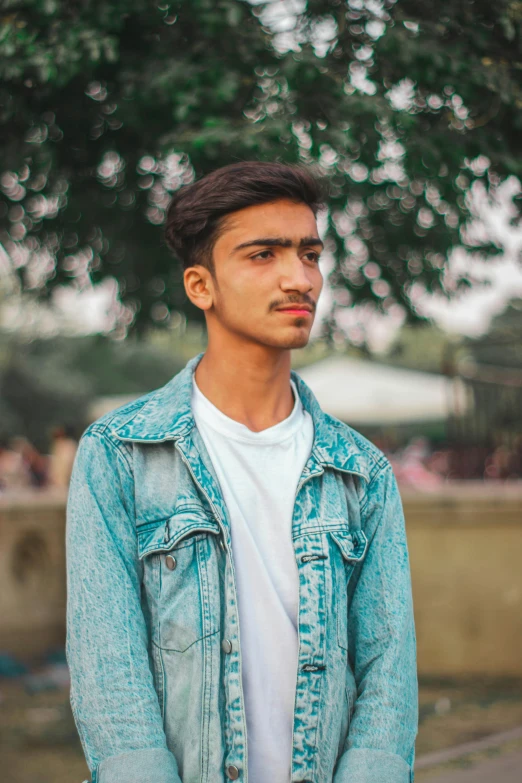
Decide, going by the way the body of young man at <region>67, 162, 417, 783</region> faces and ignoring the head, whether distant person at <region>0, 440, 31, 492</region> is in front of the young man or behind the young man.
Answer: behind

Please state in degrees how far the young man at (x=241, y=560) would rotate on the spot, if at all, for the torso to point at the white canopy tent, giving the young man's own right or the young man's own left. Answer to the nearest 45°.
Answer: approximately 135° to the young man's own left

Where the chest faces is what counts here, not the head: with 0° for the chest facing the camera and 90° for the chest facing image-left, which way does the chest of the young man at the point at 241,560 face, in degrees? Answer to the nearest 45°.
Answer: approximately 315°

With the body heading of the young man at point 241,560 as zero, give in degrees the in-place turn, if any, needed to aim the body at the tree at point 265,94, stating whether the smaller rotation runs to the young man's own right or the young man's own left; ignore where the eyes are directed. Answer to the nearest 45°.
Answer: approximately 135° to the young man's own left
